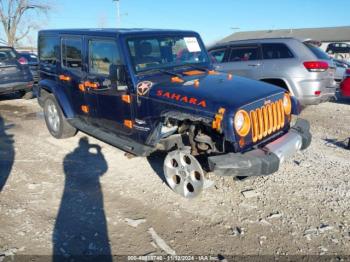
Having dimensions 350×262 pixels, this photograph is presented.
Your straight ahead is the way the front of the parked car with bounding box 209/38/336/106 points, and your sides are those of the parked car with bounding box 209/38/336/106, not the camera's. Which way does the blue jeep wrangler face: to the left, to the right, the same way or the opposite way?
the opposite way

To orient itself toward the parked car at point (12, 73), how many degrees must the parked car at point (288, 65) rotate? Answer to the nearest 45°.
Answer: approximately 45° to its left

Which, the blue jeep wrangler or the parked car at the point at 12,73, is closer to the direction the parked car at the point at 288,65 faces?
the parked car

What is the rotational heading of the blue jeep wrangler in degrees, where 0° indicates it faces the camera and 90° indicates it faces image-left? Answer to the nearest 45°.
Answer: approximately 315°

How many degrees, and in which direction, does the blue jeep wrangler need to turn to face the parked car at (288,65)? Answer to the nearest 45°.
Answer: approximately 90° to its left

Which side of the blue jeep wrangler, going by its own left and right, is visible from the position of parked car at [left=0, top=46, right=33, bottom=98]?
back

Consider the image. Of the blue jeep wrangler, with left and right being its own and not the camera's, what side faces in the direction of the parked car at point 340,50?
left

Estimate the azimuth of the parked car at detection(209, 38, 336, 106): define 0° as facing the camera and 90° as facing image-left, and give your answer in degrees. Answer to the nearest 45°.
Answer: approximately 135°

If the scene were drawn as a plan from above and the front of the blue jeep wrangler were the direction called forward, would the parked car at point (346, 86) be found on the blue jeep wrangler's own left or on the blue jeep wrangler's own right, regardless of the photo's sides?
on the blue jeep wrangler's own left
